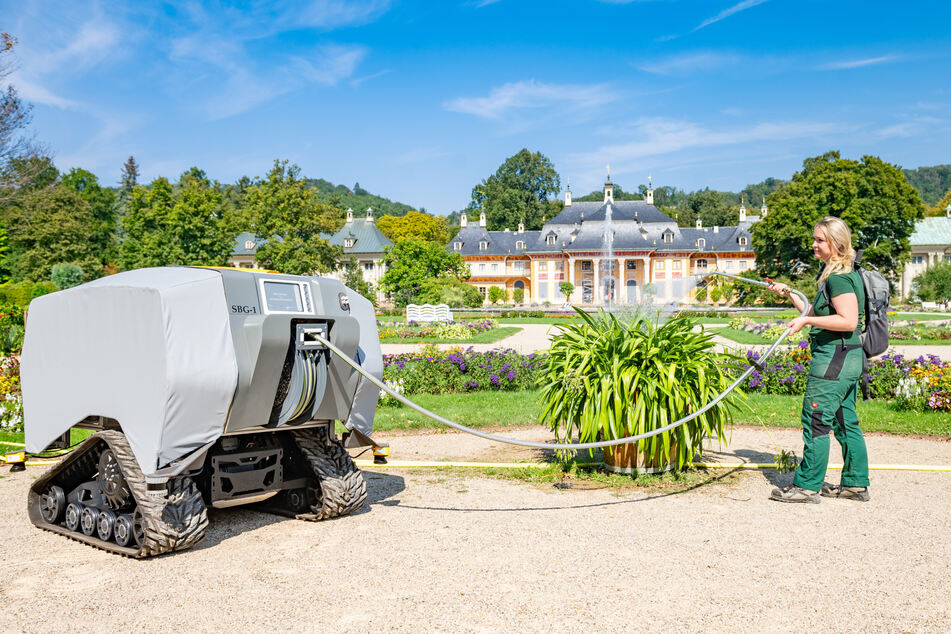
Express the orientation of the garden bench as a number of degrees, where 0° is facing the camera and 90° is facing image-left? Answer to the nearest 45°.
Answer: approximately 0°

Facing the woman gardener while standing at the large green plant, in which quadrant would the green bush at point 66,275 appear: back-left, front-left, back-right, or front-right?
back-left

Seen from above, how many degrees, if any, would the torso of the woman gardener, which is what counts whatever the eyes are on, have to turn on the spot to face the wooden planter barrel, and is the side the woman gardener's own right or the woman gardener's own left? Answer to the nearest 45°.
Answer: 0° — they already face it

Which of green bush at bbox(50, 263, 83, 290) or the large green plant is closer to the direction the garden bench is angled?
the large green plant

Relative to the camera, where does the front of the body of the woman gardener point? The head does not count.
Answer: to the viewer's left

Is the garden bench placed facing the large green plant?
yes

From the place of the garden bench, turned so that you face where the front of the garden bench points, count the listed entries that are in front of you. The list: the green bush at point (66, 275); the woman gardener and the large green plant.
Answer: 2

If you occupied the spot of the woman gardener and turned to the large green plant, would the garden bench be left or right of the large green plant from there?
right

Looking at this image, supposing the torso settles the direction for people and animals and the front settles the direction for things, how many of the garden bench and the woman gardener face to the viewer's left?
1

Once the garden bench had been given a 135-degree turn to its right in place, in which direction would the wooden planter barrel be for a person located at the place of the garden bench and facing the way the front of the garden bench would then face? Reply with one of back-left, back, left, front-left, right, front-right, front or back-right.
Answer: back-left
